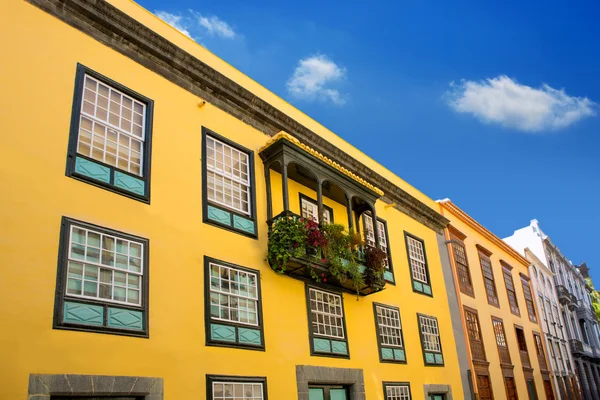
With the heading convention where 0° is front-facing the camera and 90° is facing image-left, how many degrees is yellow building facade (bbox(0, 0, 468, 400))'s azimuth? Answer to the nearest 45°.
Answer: approximately 315°

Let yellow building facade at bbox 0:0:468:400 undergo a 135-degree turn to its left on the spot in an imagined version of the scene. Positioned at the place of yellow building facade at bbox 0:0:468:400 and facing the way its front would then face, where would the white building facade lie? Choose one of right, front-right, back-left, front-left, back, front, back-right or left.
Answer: front-right

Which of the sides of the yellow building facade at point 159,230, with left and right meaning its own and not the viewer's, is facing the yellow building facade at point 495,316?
left
